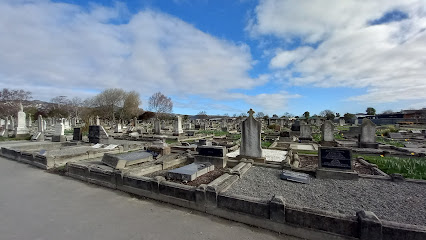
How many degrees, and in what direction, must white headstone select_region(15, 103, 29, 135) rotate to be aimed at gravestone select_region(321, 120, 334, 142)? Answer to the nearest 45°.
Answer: approximately 45° to its left

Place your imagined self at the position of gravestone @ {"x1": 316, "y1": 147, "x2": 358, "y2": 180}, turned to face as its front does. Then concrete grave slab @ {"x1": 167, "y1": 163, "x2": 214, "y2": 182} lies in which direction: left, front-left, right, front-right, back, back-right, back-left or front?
front-right

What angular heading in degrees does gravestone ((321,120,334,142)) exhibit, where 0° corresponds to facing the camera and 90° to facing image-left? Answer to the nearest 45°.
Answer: approximately 0°

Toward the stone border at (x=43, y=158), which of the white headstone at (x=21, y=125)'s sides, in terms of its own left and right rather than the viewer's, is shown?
front

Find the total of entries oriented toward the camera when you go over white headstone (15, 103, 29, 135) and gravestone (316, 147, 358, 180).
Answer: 2

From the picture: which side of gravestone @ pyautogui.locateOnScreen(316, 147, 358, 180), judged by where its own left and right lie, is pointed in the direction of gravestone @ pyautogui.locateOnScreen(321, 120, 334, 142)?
back
